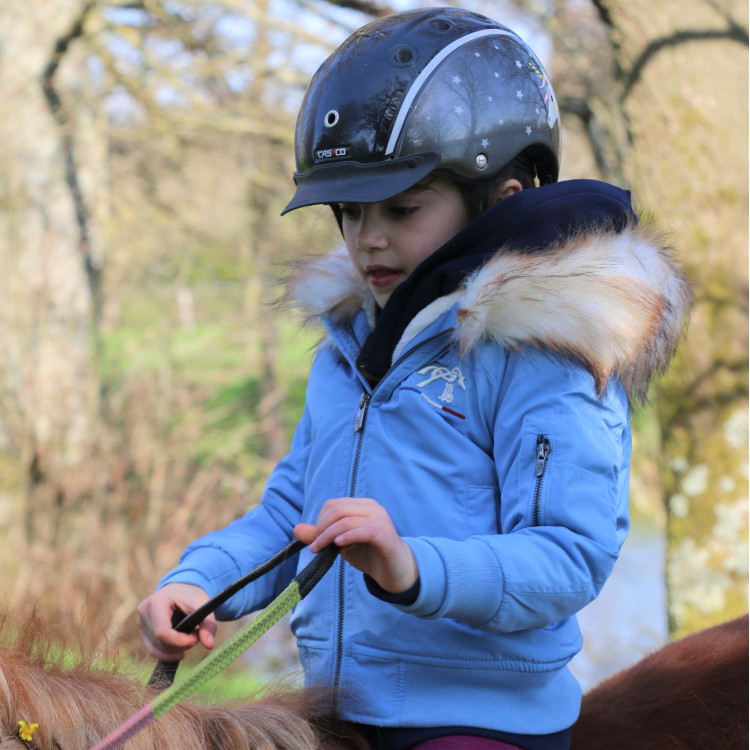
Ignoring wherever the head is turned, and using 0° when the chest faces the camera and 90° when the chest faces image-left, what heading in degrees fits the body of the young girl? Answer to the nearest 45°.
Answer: approximately 45°

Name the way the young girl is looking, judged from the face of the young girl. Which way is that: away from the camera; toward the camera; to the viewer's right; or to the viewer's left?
to the viewer's left

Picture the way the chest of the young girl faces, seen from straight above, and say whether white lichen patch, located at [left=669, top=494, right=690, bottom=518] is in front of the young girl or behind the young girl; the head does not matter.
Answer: behind

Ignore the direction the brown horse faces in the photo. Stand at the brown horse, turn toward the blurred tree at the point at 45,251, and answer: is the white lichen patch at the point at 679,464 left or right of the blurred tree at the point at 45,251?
right

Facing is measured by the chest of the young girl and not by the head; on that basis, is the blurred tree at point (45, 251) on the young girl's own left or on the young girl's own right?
on the young girl's own right

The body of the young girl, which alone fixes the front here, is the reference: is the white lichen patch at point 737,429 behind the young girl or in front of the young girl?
behind
